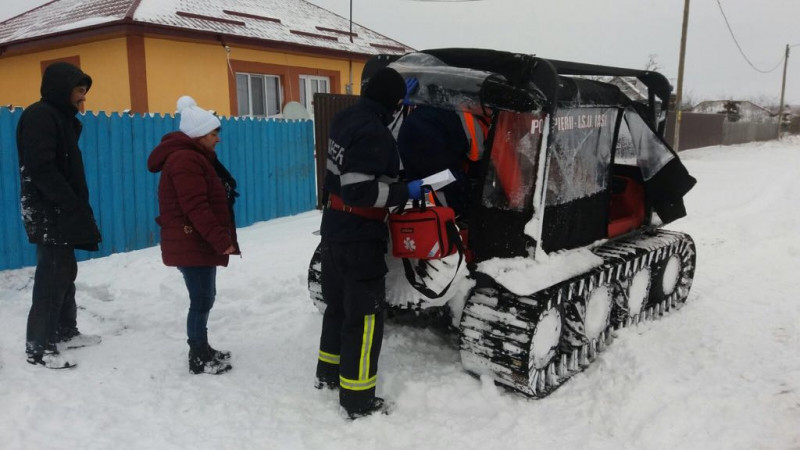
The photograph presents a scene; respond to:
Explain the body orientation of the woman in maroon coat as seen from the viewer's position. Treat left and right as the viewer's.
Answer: facing to the right of the viewer

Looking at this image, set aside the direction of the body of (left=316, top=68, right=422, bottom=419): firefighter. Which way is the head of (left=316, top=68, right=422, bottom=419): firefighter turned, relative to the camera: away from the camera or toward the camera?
away from the camera

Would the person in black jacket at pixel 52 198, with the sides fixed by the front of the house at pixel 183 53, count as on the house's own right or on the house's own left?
on the house's own right

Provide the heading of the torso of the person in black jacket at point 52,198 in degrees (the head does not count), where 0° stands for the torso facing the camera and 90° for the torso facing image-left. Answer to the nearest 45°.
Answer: approximately 270°

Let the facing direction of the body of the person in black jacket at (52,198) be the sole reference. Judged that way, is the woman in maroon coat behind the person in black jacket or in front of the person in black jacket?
in front

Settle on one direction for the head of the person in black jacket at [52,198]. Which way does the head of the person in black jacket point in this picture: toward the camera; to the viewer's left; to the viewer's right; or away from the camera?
to the viewer's right

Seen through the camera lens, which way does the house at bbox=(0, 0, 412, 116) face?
facing the viewer and to the right of the viewer

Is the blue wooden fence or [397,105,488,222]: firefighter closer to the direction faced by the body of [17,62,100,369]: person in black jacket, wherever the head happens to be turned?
the firefighter

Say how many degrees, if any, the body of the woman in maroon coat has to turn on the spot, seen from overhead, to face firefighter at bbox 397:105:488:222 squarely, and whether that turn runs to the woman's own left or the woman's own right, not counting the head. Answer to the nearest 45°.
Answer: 0° — they already face them

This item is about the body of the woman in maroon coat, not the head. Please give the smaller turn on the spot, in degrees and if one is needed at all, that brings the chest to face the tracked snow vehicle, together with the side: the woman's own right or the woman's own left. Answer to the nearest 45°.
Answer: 0° — they already face it

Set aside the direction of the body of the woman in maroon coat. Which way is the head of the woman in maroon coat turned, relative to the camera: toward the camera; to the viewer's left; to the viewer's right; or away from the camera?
to the viewer's right

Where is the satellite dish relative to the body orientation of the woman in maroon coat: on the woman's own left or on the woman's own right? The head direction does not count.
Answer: on the woman's own left

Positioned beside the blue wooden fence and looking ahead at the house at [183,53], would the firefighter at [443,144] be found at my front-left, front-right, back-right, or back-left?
back-right
